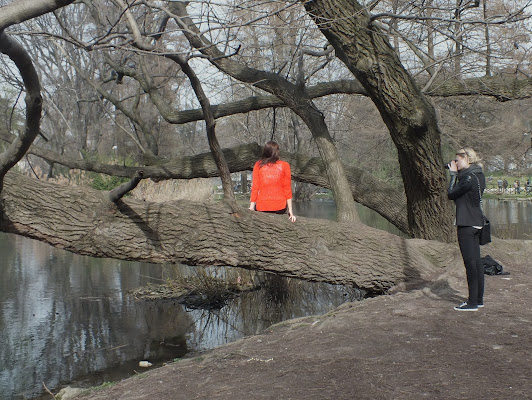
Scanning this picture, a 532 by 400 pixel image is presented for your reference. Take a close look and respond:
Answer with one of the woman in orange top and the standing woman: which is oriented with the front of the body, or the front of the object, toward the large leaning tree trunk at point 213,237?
the standing woman

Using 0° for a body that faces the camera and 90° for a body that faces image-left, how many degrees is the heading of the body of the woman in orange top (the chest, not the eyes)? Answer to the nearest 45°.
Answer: approximately 180°

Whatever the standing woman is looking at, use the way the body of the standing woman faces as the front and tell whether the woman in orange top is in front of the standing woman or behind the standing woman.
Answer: in front

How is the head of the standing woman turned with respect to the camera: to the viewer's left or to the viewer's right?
to the viewer's left

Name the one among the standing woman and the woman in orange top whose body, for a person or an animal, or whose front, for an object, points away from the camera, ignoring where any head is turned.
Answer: the woman in orange top

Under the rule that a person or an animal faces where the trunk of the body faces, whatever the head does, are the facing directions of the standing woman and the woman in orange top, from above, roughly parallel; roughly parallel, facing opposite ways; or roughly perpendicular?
roughly perpendicular

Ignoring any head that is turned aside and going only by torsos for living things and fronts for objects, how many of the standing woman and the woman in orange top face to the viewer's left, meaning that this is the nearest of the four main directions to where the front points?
1

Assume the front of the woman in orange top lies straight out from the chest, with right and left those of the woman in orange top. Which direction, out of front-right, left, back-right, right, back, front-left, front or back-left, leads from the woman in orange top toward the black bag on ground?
right

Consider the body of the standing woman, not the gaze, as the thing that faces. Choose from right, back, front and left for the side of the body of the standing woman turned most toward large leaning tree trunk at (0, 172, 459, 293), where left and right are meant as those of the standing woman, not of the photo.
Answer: front

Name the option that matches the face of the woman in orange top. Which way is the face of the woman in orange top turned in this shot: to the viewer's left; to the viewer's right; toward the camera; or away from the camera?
away from the camera

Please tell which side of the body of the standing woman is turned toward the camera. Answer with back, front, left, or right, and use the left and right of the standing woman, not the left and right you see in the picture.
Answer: left
